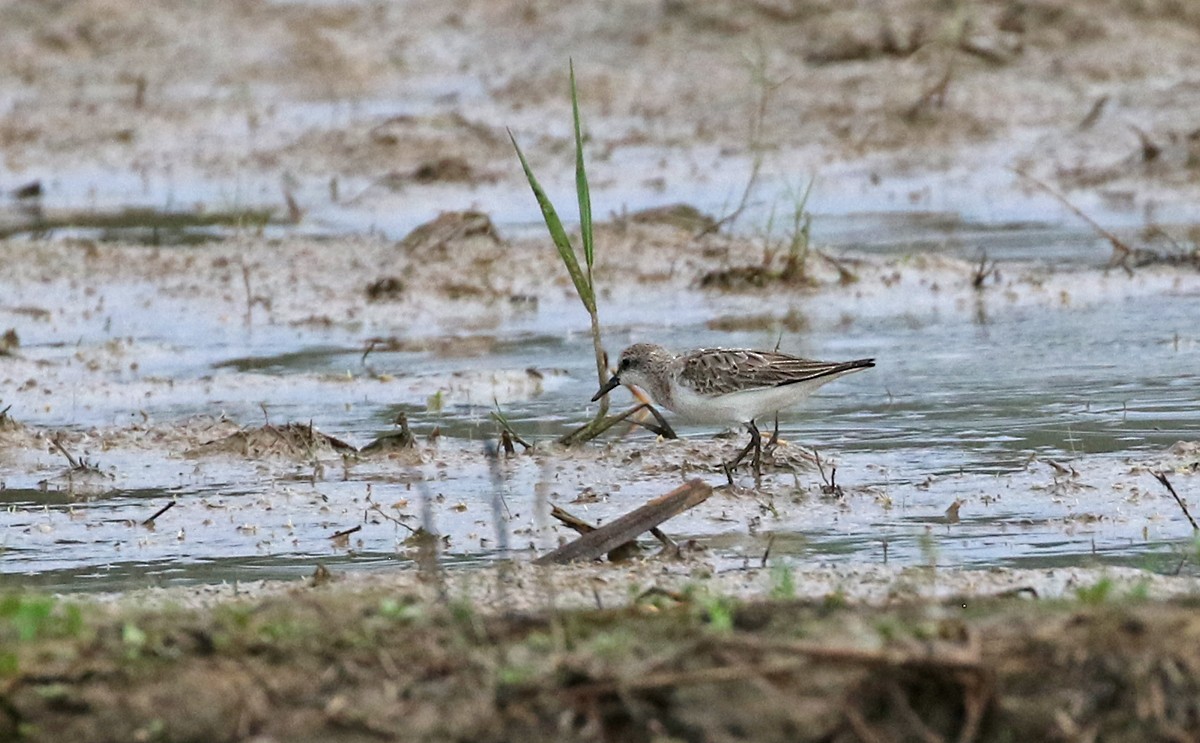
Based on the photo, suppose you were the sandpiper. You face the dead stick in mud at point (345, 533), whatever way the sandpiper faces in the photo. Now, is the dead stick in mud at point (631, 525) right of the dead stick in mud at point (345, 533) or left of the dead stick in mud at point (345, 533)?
left

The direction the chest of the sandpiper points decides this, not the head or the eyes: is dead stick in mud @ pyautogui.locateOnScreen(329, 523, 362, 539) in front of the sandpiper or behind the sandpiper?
in front

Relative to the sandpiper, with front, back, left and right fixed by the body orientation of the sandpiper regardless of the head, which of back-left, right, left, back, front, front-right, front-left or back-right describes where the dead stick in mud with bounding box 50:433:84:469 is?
front

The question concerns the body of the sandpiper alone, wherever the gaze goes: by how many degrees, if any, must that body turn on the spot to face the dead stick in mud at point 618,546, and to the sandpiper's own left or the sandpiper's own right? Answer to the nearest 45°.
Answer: approximately 90° to the sandpiper's own left

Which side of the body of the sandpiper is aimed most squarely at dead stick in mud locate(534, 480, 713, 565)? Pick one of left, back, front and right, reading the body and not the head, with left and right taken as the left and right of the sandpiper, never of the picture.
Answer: left

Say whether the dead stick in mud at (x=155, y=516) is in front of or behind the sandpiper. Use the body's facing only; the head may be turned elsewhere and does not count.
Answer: in front

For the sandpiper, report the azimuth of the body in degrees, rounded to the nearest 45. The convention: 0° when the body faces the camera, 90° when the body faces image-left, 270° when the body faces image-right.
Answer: approximately 90°
